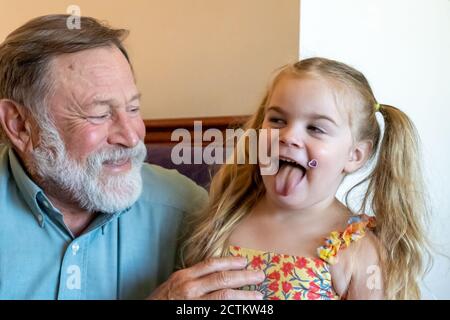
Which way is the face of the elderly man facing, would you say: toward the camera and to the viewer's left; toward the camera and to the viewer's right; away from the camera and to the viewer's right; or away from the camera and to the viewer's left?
toward the camera and to the viewer's right

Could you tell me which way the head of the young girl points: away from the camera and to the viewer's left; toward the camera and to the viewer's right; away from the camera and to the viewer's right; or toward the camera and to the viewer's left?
toward the camera and to the viewer's left

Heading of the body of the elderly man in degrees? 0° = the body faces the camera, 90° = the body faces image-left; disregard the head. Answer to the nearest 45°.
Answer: approximately 315°

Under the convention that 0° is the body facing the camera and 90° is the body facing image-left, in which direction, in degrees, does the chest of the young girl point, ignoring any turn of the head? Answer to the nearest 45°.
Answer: approximately 45°
